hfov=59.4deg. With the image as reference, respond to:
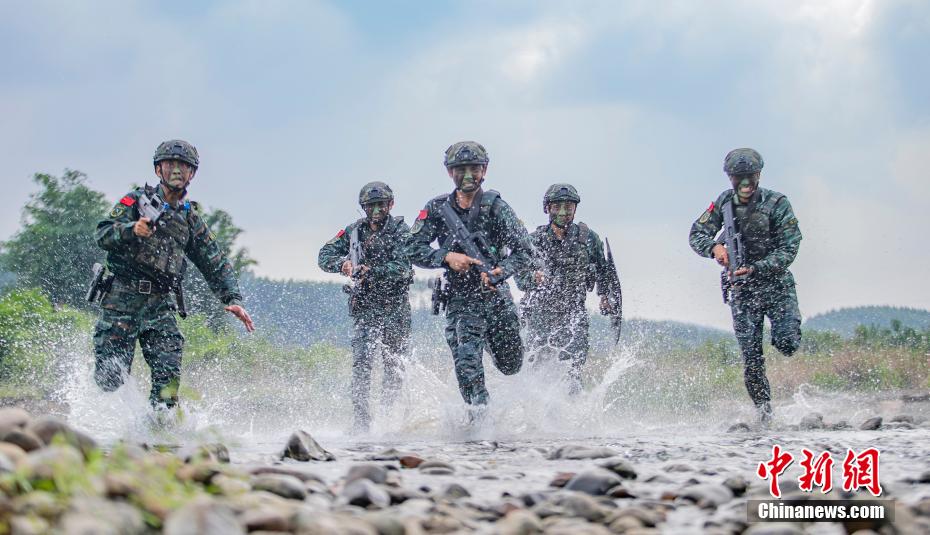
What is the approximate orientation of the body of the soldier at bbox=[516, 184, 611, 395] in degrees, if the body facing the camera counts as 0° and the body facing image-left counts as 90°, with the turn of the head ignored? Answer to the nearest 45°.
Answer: approximately 0°

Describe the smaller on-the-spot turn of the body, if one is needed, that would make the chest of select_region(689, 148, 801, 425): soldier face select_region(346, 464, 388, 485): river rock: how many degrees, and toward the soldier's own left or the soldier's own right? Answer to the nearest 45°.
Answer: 0° — they already face it

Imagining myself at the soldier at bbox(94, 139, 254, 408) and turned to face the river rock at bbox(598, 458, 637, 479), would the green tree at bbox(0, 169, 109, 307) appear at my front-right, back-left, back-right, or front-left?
back-left

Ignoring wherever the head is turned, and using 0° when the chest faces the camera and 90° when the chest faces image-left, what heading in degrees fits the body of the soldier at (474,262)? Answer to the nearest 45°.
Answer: approximately 0°

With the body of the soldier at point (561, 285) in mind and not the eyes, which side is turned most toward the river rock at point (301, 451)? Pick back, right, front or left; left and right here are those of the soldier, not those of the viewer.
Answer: front

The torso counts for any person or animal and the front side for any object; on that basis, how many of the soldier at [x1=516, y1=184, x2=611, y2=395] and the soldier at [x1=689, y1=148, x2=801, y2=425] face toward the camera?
2
